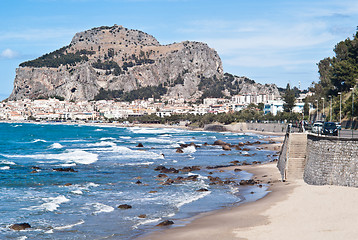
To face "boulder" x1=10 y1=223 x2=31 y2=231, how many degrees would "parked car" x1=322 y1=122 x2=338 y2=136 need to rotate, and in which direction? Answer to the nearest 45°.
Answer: approximately 45° to its right

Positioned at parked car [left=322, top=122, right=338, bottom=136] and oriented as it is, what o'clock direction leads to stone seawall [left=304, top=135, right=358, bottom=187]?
The stone seawall is roughly at 12 o'clock from the parked car.

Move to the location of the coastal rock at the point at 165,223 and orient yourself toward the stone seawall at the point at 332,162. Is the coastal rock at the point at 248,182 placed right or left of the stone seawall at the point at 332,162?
left

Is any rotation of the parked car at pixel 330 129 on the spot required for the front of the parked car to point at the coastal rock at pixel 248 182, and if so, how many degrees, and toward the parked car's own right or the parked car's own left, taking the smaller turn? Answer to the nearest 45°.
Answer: approximately 90° to the parked car's own right

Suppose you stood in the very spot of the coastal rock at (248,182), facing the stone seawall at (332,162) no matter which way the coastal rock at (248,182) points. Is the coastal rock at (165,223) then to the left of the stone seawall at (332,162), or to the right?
right

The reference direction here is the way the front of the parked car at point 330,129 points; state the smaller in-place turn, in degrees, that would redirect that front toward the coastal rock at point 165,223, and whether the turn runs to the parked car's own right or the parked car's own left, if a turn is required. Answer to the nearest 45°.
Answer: approximately 45° to the parked car's own right

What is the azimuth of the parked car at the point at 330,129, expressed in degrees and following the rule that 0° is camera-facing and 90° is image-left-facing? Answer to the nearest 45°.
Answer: approximately 0°
